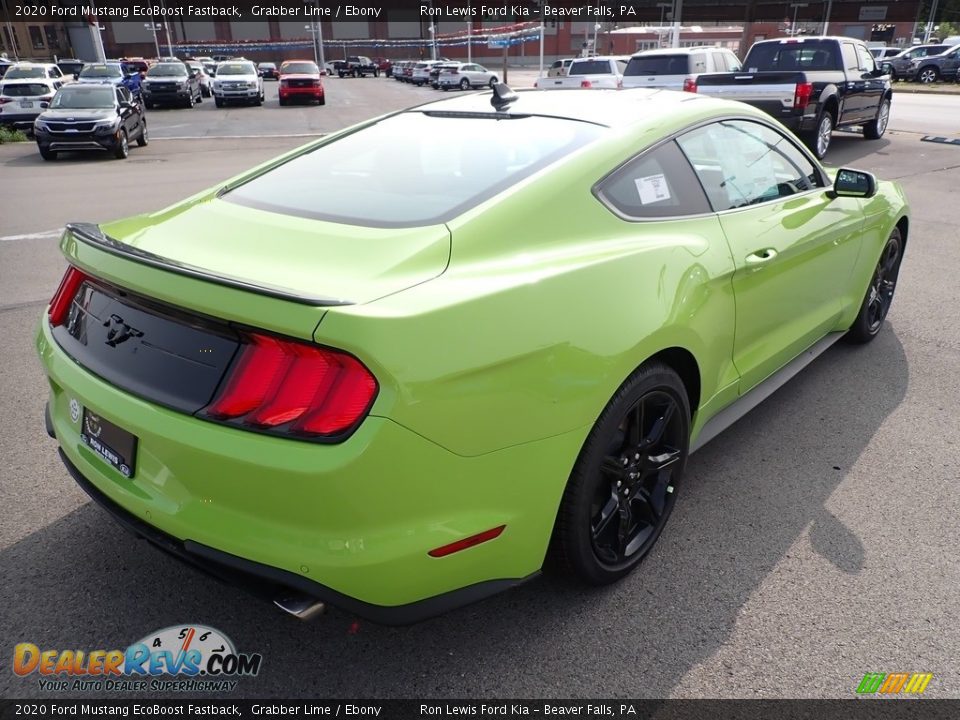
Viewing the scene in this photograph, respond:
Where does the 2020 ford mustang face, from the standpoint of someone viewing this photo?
facing away from the viewer and to the right of the viewer

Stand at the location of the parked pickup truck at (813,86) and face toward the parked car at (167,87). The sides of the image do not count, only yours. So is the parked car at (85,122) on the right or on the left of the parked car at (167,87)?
left

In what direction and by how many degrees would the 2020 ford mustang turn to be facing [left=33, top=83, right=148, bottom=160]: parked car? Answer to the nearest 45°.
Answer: approximately 90° to its left

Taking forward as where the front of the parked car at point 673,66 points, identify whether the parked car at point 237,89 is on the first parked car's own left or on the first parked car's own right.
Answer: on the first parked car's own left

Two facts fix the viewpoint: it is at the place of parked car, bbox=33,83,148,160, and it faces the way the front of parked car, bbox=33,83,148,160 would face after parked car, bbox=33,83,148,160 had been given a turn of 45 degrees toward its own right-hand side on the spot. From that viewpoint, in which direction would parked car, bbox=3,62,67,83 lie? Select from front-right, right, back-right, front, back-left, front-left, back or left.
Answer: right

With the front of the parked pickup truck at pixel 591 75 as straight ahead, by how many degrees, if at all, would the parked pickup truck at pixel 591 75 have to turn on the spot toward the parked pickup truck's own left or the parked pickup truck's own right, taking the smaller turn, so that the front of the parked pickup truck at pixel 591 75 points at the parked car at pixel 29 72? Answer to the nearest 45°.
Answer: approximately 135° to the parked pickup truck's own left

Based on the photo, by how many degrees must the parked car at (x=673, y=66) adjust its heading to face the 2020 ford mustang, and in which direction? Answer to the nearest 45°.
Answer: approximately 135° to its right

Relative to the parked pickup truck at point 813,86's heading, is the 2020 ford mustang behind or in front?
behind

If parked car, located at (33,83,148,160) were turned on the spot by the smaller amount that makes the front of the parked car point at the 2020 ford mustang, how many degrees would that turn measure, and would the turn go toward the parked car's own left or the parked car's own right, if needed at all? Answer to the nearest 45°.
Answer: approximately 45° to the parked car's own left

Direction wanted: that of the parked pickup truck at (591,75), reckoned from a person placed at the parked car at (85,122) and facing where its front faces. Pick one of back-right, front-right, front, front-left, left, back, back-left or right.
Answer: back-left

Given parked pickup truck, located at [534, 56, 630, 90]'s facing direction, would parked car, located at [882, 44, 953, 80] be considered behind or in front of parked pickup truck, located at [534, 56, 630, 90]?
in front

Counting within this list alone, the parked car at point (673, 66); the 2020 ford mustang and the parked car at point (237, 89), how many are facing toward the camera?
1

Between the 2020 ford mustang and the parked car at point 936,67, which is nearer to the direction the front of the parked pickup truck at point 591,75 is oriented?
the parked car

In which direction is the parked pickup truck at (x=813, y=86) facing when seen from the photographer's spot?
facing away from the viewer and to the right of the viewer

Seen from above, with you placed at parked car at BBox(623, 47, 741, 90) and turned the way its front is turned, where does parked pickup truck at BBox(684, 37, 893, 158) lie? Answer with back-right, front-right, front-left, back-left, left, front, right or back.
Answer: right
